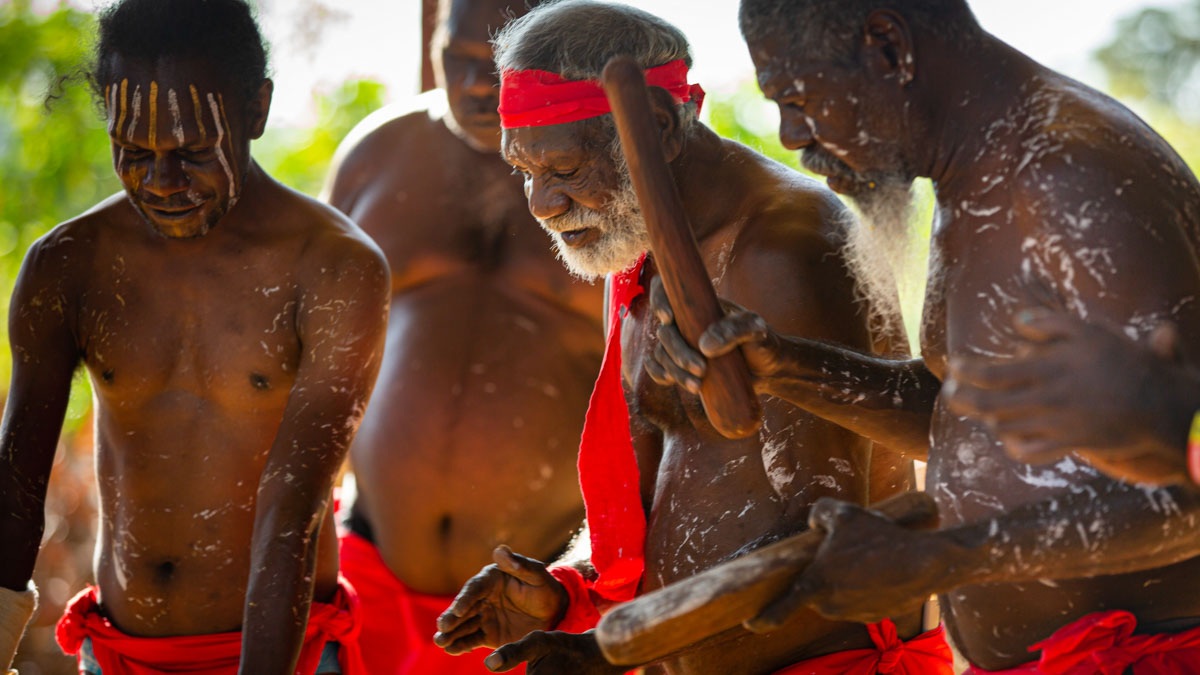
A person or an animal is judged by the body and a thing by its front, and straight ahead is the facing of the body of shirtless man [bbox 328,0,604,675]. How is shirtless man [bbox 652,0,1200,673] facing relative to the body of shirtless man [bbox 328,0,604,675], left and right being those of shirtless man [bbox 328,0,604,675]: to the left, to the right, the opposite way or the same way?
to the right

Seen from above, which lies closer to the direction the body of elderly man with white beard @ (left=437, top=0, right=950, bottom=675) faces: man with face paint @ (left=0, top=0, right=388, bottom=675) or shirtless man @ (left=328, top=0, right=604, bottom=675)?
the man with face paint

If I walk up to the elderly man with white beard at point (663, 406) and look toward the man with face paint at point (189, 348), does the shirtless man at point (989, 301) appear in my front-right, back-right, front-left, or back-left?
back-left

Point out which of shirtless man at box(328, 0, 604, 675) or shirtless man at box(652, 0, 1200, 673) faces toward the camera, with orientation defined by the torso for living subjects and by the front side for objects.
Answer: shirtless man at box(328, 0, 604, 675)

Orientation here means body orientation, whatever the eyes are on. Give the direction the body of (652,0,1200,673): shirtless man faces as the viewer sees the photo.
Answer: to the viewer's left

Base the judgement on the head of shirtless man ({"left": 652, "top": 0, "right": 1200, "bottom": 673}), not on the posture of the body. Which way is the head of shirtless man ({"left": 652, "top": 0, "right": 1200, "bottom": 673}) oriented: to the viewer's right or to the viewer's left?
to the viewer's left

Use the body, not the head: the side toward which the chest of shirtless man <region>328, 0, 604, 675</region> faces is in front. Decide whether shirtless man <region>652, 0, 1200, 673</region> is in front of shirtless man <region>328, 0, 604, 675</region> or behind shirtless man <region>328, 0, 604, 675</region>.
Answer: in front

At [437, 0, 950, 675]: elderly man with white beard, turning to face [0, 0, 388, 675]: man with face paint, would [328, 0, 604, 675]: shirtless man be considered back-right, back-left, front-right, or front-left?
front-right

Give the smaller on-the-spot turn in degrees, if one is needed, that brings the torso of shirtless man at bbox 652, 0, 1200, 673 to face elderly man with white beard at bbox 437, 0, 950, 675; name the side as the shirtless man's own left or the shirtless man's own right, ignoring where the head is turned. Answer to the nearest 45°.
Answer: approximately 45° to the shirtless man's own right

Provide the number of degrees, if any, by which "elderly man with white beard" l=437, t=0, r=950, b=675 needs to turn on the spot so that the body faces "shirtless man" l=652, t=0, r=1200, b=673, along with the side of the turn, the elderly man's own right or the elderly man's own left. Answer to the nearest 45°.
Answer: approximately 90° to the elderly man's own left

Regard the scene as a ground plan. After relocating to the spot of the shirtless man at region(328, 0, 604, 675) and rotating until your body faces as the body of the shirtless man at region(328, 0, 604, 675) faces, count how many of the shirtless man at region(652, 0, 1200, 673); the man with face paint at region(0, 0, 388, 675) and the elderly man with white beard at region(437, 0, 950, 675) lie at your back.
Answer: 0

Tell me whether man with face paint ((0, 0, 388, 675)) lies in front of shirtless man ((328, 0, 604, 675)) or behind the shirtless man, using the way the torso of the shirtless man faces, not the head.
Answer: in front

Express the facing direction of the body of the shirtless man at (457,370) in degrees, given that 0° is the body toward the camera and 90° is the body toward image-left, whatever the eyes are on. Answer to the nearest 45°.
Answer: approximately 0°

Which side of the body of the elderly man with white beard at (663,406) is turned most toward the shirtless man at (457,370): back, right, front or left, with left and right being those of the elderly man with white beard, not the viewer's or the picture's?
right

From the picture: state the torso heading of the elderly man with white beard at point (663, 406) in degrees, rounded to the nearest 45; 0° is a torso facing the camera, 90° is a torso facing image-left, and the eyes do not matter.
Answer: approximately 45°

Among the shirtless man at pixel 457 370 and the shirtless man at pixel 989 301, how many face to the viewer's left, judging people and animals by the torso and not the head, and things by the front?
1

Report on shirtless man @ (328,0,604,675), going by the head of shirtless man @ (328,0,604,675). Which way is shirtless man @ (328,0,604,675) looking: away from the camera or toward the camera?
toward the camera
